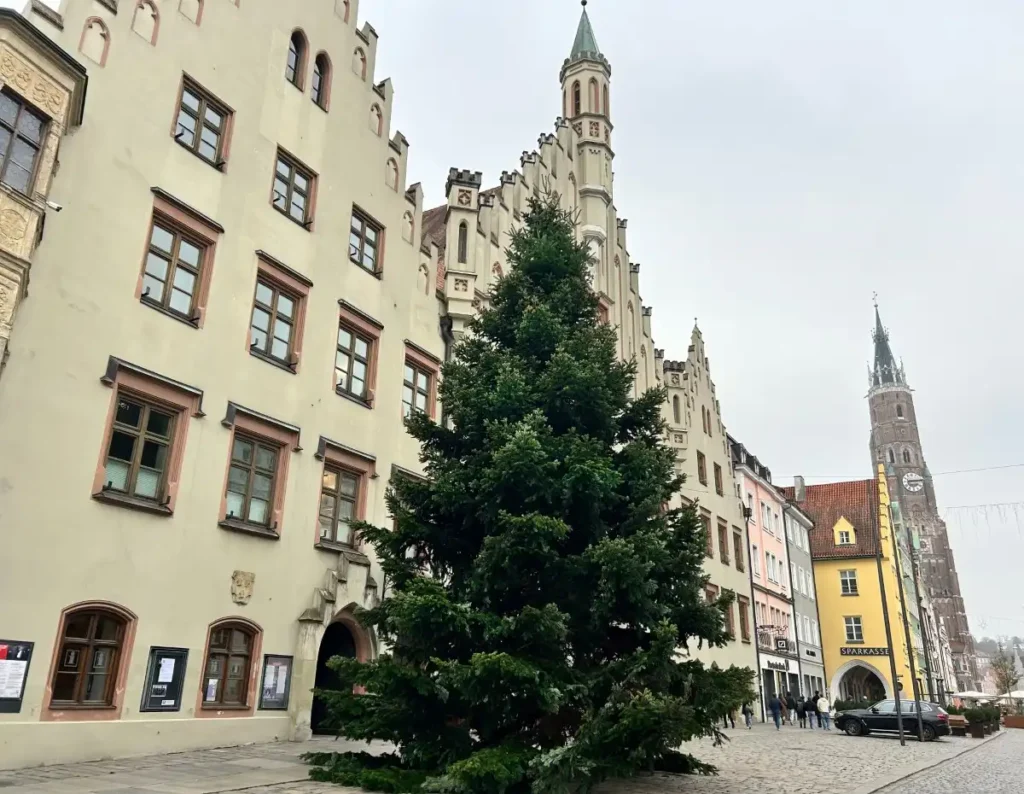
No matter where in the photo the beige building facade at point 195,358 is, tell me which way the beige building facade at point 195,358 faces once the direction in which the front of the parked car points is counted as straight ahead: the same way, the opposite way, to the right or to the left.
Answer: the opposite way

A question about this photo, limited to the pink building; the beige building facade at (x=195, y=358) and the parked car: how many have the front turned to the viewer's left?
1

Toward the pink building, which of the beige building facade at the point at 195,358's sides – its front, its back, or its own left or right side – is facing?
left

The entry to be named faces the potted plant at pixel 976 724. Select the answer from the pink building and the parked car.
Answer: the pink building

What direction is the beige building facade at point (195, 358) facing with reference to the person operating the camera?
facing the viewer and to the right of the viewer

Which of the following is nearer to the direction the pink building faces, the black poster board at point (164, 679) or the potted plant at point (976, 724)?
the potted plant

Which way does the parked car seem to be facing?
to the viewer's left

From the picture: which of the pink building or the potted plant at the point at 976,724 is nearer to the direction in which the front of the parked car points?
the pink building

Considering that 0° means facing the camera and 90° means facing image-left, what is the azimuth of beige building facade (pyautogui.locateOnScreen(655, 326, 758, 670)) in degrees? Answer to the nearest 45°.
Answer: approximately 315°

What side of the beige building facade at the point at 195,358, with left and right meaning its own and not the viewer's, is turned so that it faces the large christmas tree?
front

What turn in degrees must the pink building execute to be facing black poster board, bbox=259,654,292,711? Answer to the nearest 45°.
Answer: approximately 45° to its right

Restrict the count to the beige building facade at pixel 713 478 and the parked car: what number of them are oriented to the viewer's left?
1

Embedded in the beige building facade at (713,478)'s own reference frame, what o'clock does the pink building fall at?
The pink building is roughly at 8 o'clock from the beige building facade.

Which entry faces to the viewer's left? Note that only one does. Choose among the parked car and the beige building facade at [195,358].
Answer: the parked car
